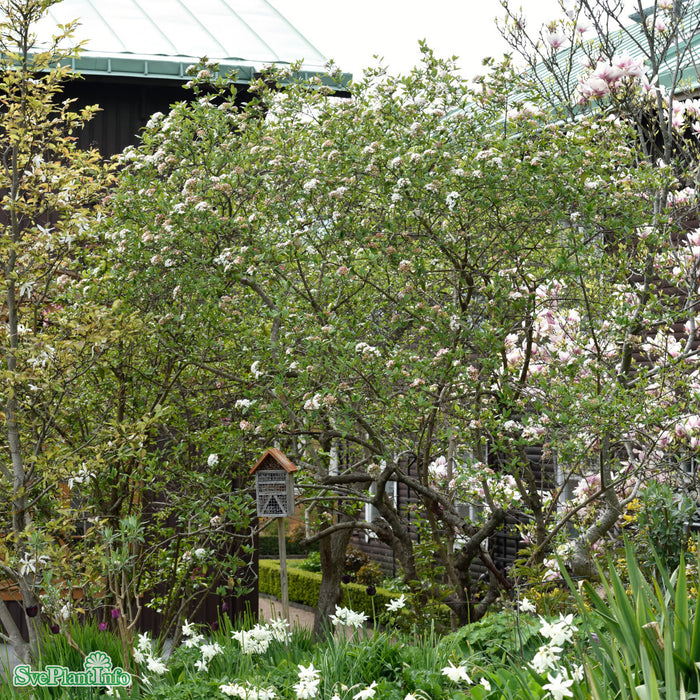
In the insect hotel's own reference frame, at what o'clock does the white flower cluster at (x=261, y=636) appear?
The white flower cluster is roughly at 12 o'clock from the insect hotel.

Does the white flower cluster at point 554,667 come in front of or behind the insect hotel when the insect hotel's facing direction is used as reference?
in front

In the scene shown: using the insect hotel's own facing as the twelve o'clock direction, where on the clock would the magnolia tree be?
The magnolia tree is roughly at 9 o'clock from the insect hotel.

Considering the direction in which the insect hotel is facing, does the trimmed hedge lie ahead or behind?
behind

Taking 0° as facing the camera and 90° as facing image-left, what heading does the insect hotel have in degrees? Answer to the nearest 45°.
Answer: approximately 0°

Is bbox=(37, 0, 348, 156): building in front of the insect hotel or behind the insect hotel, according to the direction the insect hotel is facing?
behind

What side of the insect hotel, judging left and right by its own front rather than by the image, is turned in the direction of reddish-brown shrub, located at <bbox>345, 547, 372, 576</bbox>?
back

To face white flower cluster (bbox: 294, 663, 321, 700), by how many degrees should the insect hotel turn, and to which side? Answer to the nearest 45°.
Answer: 0° — it already faces it

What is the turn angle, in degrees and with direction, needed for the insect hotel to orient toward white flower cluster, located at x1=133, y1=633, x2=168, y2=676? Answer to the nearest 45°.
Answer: approximately 45° to its right

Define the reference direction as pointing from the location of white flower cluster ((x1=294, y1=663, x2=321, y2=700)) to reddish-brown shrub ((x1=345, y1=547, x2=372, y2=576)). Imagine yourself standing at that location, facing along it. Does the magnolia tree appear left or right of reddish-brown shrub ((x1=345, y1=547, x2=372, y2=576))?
right

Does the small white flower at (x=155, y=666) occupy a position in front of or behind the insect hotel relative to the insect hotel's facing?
in front
